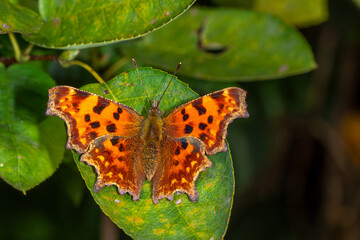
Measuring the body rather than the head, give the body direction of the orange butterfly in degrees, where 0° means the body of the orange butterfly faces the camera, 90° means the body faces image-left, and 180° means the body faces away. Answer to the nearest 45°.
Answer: approximately 180°

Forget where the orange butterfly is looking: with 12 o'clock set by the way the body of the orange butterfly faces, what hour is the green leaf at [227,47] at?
The green leaf is roughly at 1 o'clock from the orange butterfly.
